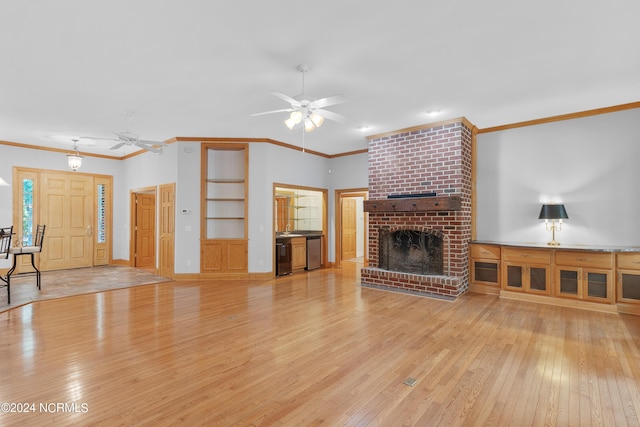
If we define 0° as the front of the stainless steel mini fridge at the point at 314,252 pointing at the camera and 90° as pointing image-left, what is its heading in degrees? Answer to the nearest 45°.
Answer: approximately 315°

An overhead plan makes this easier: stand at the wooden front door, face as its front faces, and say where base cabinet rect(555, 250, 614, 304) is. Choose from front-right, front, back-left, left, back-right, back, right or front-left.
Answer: front-left

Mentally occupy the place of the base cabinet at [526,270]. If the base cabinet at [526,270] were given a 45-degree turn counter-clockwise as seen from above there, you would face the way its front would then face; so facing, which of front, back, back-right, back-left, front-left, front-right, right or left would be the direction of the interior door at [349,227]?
back

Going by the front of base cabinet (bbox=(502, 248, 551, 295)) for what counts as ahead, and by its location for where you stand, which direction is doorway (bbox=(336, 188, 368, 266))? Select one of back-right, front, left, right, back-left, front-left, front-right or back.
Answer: back-right

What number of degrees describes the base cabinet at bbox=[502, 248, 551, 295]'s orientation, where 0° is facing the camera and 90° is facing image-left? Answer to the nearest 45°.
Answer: approximately 0°

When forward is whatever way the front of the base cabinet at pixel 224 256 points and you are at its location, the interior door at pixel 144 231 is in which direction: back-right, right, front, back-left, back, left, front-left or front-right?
back-right

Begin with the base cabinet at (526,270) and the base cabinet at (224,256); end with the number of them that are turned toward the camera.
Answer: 2
